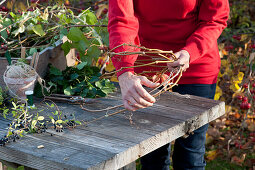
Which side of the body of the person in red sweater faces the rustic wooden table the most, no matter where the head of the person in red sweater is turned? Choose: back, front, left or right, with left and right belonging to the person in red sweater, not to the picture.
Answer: front

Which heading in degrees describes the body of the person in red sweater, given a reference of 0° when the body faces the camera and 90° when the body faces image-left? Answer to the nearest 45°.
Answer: approximately 45°
